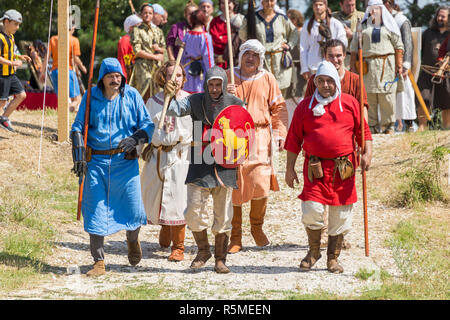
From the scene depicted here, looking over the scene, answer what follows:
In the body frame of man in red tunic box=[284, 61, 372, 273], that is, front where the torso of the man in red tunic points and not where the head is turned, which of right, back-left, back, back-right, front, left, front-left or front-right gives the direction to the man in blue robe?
right

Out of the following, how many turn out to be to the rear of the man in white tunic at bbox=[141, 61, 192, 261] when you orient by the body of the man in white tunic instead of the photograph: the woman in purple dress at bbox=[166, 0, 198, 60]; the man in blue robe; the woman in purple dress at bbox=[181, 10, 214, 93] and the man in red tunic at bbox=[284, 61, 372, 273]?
2

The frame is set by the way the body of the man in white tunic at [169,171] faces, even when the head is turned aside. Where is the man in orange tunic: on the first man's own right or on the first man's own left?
on the first man's own left

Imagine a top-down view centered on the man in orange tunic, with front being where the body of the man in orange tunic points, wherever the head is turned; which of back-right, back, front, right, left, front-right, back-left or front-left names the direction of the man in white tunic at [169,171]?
right

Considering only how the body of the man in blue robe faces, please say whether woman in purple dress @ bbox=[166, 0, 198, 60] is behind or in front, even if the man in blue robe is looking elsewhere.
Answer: behind

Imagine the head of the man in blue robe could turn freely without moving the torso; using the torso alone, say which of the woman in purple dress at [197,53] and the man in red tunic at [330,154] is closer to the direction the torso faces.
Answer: the man in red tunic

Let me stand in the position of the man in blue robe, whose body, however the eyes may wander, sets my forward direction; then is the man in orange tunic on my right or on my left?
on my left

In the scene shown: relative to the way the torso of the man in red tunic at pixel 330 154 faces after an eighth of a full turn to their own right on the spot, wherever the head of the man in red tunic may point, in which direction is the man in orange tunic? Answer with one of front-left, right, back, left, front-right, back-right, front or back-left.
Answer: right

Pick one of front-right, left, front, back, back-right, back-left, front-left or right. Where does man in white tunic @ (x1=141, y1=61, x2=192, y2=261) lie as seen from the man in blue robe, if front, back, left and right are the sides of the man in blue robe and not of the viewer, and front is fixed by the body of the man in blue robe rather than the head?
back-left

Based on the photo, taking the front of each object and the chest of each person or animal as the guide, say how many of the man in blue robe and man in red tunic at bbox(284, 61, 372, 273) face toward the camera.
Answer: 2

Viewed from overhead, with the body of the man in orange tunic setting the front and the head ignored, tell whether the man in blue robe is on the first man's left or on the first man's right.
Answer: on the first man's right
